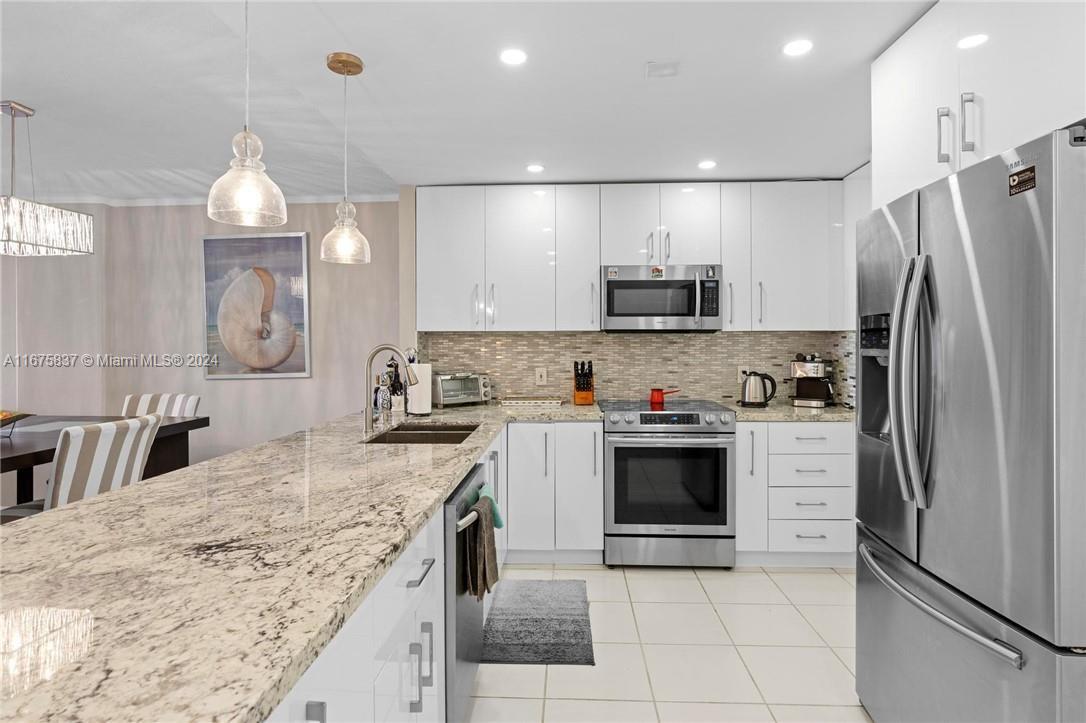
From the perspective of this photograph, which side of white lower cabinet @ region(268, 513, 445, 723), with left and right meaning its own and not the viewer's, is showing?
right

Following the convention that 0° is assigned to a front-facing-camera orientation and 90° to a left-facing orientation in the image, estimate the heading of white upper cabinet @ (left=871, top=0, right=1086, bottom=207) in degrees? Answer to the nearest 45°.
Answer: approximately 45°

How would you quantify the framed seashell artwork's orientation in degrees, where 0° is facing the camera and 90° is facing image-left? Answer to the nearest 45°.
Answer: approximately 0°

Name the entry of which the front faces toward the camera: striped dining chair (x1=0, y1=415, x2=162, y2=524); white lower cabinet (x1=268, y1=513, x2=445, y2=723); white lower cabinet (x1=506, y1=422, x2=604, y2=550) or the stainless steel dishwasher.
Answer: white lower cabinet (x1=506, y1=422, x2=604, y2=550)

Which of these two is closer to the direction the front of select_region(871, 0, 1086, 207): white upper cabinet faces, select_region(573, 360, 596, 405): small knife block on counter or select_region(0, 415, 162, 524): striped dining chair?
the striped dining chair

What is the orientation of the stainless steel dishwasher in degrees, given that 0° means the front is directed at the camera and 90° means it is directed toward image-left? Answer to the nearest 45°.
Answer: approximately 270°

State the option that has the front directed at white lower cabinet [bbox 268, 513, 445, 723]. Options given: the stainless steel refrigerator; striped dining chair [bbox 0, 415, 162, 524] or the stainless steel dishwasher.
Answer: the stainless steel refrigerator

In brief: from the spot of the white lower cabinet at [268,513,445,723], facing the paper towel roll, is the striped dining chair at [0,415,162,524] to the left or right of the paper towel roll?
left

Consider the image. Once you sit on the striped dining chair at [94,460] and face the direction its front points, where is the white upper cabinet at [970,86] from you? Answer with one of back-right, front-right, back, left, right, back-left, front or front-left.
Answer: back

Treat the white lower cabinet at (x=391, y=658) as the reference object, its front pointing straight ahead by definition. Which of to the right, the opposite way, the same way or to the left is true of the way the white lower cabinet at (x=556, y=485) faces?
to the right

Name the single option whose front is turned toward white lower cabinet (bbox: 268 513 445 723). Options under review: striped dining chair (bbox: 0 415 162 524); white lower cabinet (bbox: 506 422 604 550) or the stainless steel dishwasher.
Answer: white lower cabinet (bbox: 506 422 604 550)
